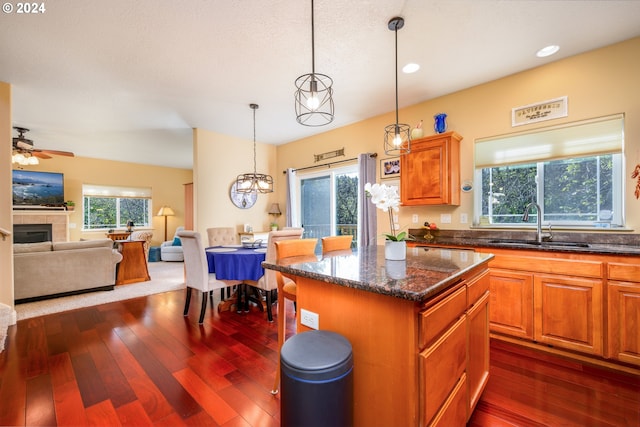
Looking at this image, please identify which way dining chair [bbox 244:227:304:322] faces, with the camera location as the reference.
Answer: facing away from the viewer and to the left of the viewer

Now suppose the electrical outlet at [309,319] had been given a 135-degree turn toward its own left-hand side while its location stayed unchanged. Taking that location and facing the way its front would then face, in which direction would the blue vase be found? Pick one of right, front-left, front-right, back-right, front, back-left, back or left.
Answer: front-left

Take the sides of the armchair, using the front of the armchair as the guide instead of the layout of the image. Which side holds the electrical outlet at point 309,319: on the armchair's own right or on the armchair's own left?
on the armchair's own left

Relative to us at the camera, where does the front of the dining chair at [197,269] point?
facing away from the viewer and to the right of the viewer
